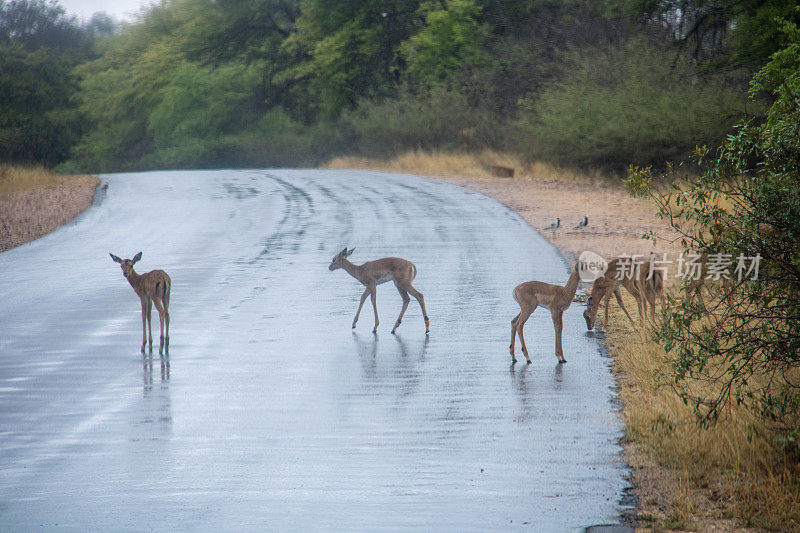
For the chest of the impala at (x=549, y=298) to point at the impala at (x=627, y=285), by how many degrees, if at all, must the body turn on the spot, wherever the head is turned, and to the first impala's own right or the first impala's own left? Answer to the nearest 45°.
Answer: approximately 45° to the first impala's own left

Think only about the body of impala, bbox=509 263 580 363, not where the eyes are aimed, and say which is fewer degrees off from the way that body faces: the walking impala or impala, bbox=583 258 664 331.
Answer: the impala

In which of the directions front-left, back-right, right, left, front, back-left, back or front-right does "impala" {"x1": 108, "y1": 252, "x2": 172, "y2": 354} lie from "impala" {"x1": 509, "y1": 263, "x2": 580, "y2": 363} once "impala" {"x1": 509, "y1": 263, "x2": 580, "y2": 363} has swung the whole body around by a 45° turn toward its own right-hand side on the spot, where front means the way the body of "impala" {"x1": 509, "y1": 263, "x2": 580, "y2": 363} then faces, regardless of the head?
back-right

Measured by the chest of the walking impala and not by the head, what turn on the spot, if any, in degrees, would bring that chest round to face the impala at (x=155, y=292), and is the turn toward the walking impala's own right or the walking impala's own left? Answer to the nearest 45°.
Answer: approximately 45° to the walking impala's own left

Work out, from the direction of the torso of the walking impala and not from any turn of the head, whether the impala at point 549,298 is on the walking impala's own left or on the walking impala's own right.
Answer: on the walking impala's own left

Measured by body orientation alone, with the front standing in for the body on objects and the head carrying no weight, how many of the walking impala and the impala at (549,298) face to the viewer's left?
1

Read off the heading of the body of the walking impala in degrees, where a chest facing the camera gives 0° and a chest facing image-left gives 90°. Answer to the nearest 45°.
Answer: approximately 90°

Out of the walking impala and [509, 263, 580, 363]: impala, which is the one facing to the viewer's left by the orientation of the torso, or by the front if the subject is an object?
the walking impala

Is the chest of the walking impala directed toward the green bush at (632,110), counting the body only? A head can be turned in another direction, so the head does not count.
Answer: no

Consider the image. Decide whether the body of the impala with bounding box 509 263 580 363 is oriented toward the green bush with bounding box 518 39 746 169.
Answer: no

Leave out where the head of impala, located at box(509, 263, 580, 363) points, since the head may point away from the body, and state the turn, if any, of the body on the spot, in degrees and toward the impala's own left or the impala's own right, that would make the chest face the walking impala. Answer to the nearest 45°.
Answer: approximately 135° to the impala's own left

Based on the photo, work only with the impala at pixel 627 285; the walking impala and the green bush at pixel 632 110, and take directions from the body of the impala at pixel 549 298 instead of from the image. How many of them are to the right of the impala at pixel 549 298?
0

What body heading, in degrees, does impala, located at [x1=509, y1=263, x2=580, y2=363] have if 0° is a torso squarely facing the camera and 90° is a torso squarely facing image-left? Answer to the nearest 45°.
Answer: approximately 270°

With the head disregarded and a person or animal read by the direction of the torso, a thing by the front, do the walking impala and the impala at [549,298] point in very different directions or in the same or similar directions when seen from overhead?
very different directions
